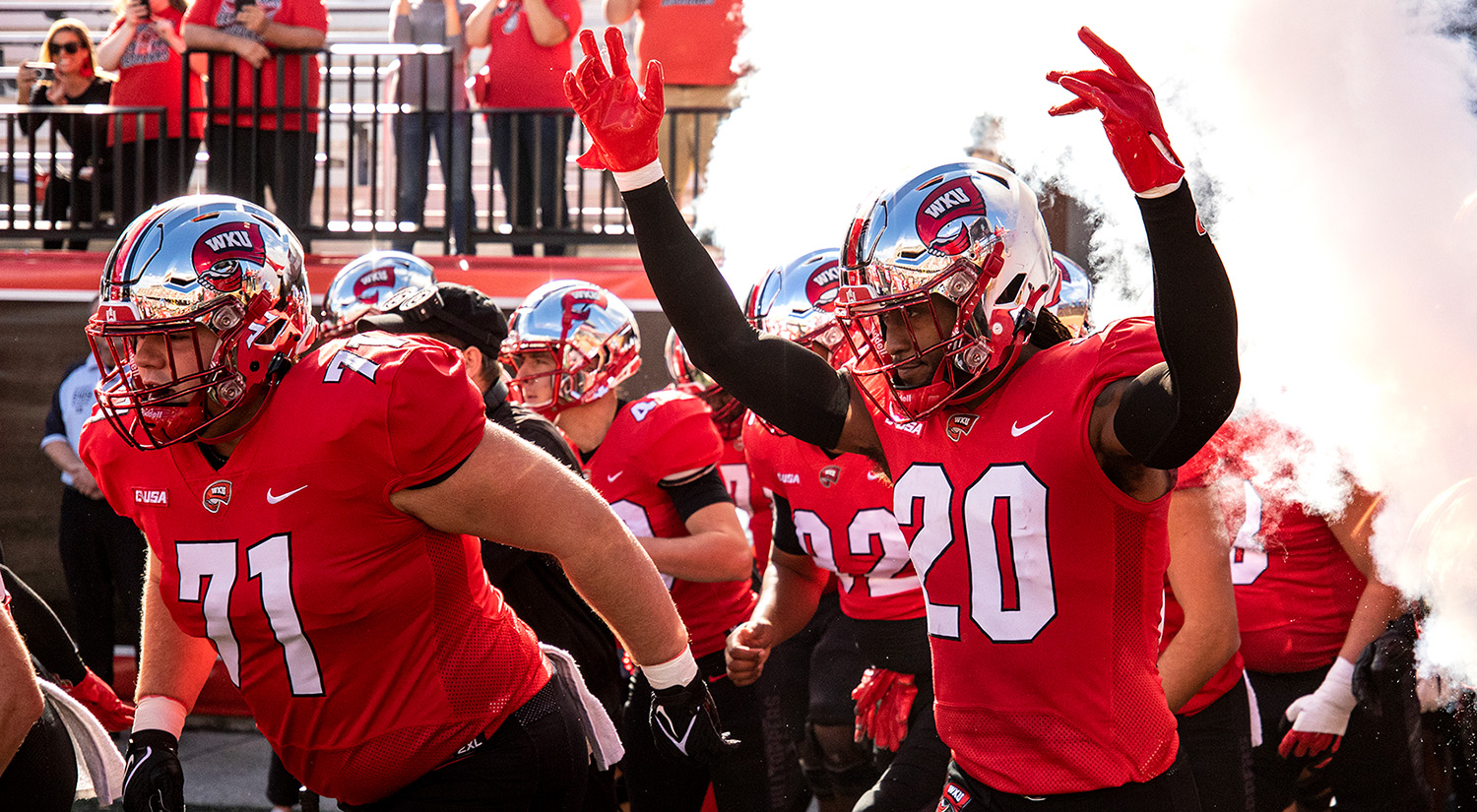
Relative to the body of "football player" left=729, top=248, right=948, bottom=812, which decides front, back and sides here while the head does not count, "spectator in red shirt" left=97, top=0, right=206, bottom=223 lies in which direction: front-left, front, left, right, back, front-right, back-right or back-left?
right

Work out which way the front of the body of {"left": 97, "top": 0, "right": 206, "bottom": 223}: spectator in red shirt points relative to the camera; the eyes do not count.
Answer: toward the camera

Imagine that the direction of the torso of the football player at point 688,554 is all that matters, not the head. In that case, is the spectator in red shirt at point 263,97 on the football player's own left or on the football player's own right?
on the football player's own right

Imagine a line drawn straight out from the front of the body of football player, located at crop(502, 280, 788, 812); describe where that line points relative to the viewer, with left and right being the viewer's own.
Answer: facing the viewer and to the left of the viewer

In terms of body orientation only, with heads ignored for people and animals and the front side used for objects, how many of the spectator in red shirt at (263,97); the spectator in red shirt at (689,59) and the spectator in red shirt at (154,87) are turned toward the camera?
3

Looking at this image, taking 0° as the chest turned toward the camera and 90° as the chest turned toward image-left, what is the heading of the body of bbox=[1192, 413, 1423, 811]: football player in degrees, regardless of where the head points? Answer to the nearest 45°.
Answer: approximately 45°

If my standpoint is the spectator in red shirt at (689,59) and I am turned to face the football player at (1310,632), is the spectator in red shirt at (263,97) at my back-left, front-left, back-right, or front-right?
back-right

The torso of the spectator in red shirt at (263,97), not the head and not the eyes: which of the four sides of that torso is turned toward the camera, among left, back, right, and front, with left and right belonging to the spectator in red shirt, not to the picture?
front

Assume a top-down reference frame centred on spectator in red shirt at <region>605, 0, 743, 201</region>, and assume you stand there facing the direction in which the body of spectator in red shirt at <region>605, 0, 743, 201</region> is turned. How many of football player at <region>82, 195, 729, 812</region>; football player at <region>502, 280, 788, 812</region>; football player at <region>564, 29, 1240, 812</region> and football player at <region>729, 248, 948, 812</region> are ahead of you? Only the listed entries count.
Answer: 4

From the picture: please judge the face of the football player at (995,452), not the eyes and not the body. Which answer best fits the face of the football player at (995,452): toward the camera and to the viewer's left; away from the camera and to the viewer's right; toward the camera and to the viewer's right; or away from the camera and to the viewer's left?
toward the camera and to the viewer's left

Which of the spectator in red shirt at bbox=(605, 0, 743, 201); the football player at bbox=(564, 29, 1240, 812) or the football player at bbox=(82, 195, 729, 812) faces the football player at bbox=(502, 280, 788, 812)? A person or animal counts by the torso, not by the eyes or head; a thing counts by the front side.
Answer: the spectator in red shirt

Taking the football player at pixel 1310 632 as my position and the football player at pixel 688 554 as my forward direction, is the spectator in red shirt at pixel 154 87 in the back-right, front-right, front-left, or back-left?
front-right

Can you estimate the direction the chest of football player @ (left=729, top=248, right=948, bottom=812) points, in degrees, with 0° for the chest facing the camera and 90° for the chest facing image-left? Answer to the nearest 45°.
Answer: approximately 45°

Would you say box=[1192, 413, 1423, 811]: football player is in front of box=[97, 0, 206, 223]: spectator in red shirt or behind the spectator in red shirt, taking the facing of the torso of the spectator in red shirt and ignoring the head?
in front

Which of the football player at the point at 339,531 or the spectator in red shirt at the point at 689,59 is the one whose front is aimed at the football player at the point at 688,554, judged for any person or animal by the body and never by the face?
the spectator in red shirt

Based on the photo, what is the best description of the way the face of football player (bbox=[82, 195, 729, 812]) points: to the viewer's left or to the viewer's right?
to the viewer's left

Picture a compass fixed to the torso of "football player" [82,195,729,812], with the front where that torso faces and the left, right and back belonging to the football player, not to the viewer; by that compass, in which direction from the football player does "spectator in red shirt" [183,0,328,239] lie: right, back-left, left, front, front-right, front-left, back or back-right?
back-right
